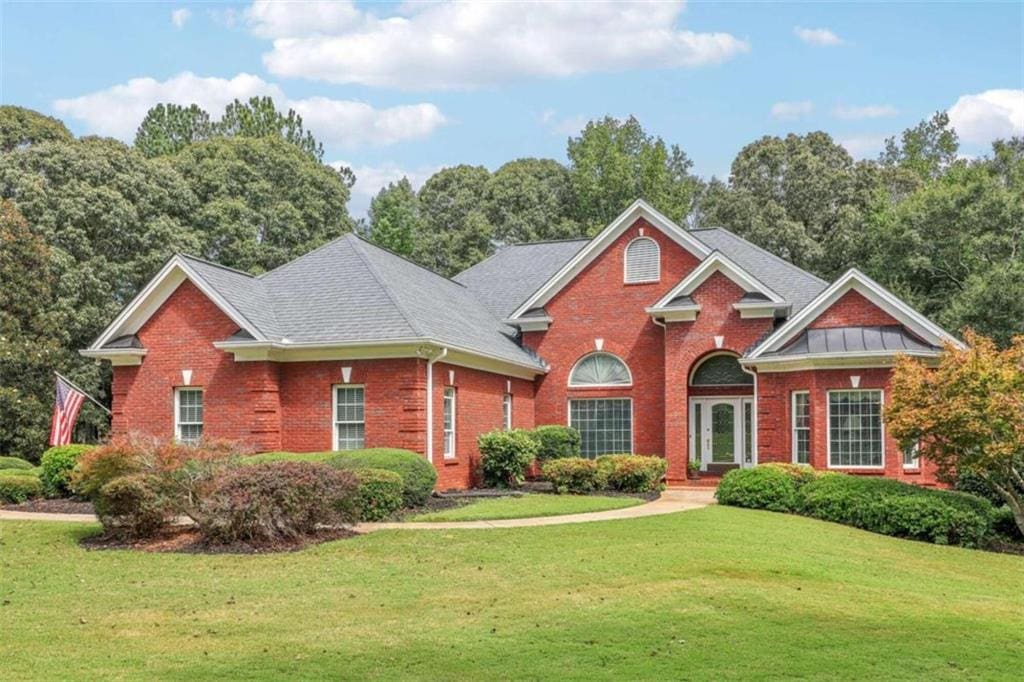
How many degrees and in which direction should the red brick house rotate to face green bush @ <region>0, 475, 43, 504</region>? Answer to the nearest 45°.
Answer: approximately 90° to its right

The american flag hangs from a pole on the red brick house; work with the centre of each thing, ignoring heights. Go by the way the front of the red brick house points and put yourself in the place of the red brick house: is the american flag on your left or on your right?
on your right

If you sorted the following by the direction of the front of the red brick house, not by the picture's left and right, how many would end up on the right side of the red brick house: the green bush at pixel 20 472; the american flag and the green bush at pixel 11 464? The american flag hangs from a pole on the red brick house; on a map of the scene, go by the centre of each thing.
3

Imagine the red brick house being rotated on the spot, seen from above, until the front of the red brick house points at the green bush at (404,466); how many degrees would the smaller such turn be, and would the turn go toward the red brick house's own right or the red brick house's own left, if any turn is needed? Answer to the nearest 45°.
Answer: approximately 45° to the red brick house's own right

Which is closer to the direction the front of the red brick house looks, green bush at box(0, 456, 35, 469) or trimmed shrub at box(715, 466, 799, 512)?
the trimmed shrub

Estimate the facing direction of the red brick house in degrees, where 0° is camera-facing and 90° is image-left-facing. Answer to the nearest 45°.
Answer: approximately 0°
